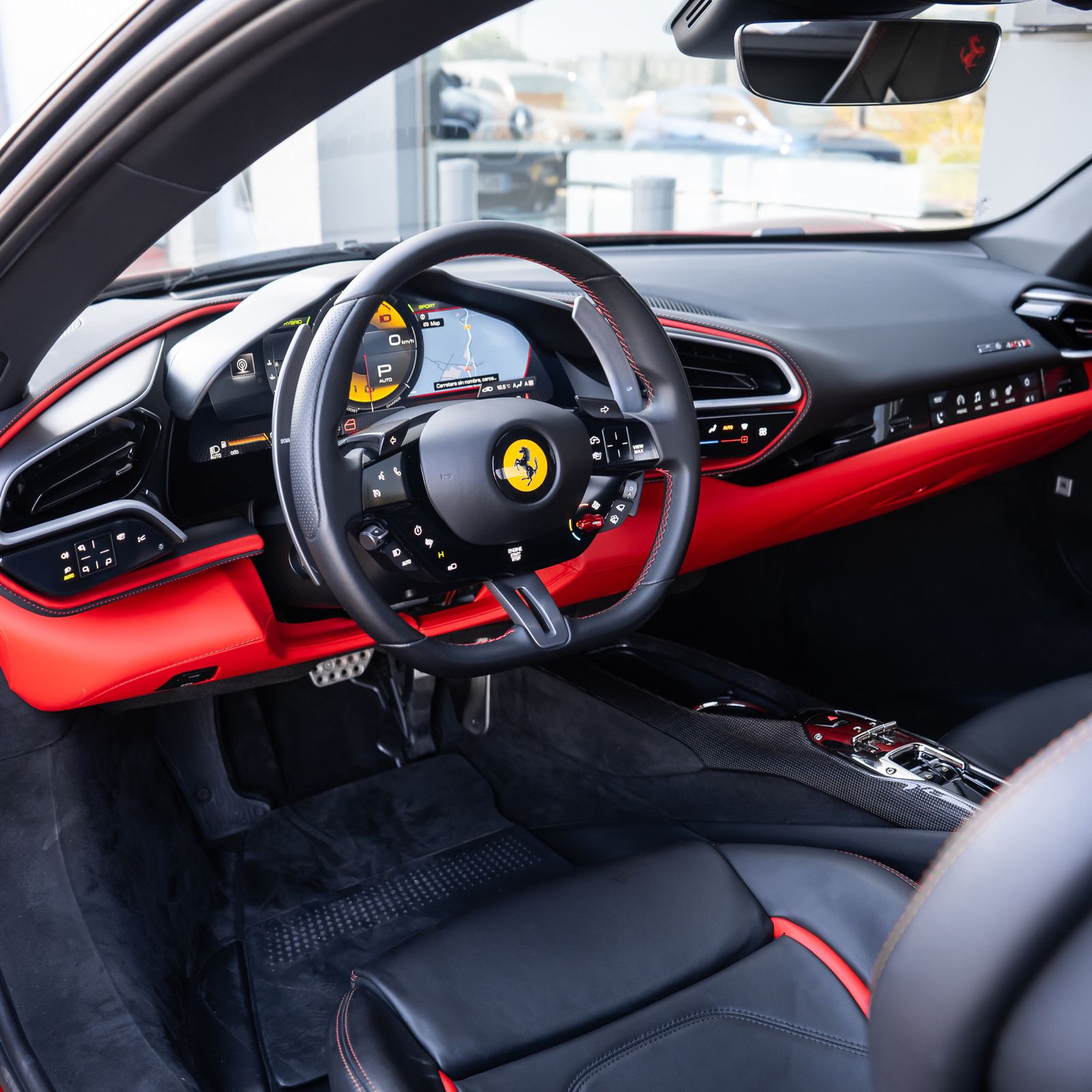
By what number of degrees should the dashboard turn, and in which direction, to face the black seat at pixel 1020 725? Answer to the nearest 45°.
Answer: approximately 45° to its left

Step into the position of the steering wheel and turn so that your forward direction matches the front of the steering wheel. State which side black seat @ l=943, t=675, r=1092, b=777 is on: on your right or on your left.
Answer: on your left

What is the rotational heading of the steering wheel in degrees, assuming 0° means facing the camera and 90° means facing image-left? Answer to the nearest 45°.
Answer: approximately 315°

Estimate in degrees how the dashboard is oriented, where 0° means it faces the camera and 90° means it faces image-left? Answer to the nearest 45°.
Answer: approximately 315°
